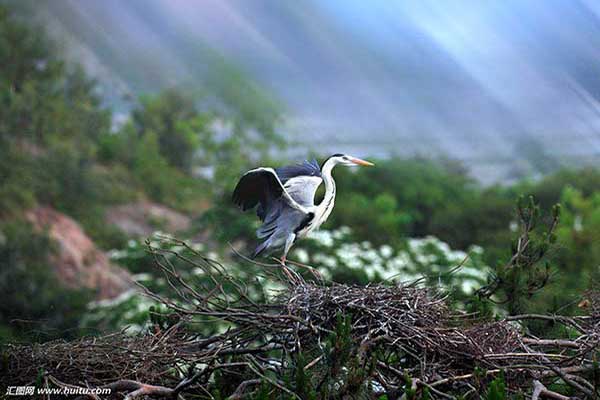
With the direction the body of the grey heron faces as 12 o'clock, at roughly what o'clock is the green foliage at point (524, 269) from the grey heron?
The green foliage is roughly at 12 o'clock from the grey heron.

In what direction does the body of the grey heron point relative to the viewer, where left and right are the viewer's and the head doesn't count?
facing to the right of the viewer

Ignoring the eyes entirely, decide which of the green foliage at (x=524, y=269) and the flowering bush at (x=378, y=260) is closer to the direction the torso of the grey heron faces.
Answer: the green foliage

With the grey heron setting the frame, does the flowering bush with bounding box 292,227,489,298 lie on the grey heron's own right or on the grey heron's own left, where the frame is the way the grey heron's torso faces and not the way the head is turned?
on the grey heron's own left
